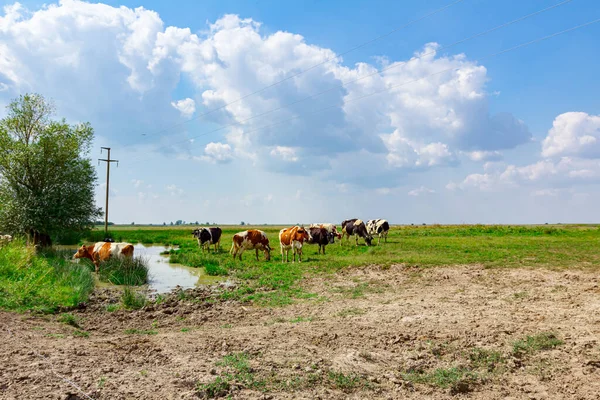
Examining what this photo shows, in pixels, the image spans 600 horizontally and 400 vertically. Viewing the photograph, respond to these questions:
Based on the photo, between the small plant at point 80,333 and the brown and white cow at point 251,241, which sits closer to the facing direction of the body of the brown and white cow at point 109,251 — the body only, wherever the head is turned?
the small plant

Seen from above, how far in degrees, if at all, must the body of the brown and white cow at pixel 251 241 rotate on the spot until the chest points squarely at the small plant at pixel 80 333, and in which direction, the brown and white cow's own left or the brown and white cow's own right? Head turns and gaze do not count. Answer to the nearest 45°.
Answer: approximately 90° to the brown and white cow's own right

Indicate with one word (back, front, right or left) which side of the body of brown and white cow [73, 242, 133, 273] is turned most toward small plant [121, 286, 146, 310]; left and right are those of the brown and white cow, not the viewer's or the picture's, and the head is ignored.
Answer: left

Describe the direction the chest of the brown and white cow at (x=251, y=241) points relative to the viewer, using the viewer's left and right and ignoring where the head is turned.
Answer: facing to the right of the viewer

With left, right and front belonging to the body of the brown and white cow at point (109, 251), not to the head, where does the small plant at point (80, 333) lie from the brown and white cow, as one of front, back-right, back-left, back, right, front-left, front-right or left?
left

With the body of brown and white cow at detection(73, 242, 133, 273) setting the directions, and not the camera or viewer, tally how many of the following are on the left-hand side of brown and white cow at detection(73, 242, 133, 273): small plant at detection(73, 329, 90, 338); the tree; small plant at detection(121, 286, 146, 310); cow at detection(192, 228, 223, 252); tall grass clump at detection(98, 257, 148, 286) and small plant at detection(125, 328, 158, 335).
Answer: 4

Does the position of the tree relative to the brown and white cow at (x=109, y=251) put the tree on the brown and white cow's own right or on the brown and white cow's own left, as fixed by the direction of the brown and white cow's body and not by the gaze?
on the brown and white cow's own right

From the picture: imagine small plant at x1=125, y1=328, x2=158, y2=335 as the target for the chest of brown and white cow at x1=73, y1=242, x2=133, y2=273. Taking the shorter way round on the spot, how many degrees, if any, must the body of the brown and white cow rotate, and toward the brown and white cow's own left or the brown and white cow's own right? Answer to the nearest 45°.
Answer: approximately 90° to the brown and white cow's own left

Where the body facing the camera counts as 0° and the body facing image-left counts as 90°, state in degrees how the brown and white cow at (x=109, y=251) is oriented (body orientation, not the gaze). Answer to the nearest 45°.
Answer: approximately 90°

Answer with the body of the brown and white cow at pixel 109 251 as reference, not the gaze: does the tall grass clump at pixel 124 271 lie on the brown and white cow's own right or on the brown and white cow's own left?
on the brown and white cow's own left
